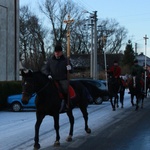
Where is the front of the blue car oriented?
to the viewer's left

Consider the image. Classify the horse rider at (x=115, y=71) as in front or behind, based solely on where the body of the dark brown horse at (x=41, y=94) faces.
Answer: behind

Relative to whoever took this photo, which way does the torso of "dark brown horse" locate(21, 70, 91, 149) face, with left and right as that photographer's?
facing the viewer and to the left of the viewer
